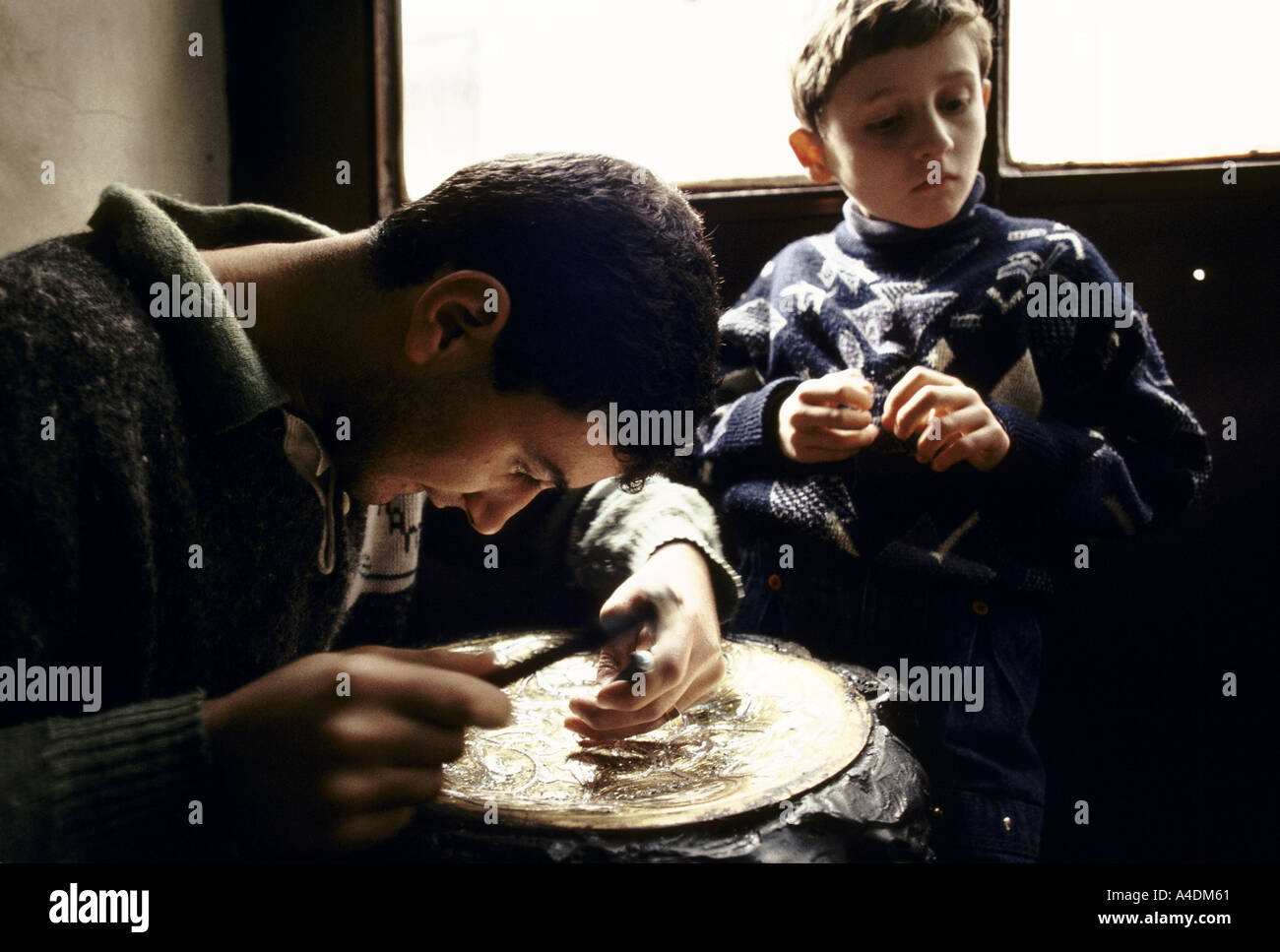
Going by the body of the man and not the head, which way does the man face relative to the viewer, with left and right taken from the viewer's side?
facing to the right of the viewer

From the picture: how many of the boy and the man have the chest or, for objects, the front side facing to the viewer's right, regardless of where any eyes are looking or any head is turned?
1

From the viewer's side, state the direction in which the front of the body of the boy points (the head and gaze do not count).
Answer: toward the camera
